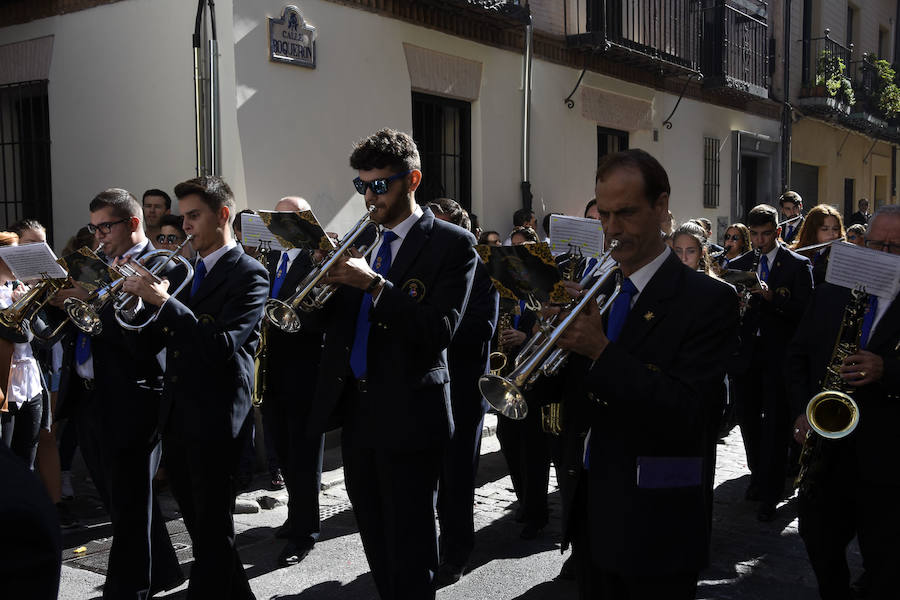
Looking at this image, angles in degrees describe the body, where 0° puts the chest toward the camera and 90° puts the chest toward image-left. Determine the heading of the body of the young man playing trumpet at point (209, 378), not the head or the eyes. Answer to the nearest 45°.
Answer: approximately 45°

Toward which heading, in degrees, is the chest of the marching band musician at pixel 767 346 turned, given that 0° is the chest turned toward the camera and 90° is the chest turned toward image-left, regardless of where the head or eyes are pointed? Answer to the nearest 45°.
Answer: approximately 45°

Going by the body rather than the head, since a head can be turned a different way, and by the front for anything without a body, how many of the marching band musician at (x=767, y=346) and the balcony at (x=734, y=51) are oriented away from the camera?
0

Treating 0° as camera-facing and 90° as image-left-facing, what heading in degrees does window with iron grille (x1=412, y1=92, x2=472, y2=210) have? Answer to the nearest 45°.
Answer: approximately 315°

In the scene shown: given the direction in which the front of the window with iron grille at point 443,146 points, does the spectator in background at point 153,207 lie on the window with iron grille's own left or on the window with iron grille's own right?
on the window with iron grille's own right

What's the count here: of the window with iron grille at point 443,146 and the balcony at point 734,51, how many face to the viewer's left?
0

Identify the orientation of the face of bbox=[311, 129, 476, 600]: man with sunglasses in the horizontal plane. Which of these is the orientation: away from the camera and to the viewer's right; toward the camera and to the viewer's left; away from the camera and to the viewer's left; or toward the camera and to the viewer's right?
toward the camera and to the viewer's left

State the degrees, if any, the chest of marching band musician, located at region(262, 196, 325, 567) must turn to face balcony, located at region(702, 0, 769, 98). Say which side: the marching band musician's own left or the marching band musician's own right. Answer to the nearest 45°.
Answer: approximately 180°

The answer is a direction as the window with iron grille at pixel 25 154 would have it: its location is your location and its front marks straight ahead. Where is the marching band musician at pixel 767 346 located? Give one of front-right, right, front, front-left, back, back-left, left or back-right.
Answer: left
